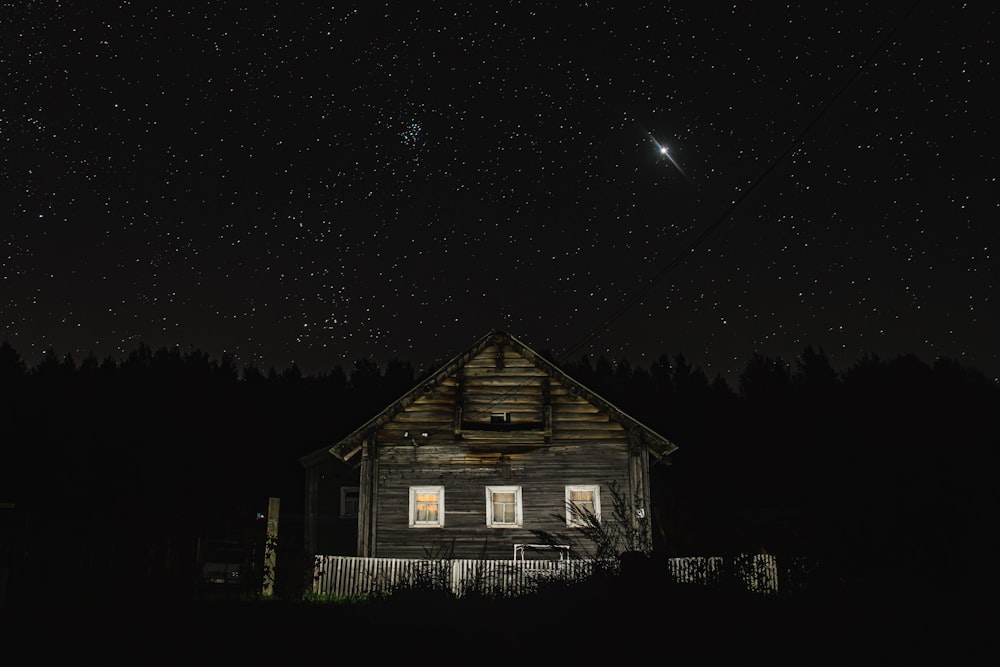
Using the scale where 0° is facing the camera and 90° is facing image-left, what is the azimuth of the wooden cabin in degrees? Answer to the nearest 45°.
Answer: approximately 0°

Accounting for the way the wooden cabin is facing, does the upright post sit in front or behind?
in front
